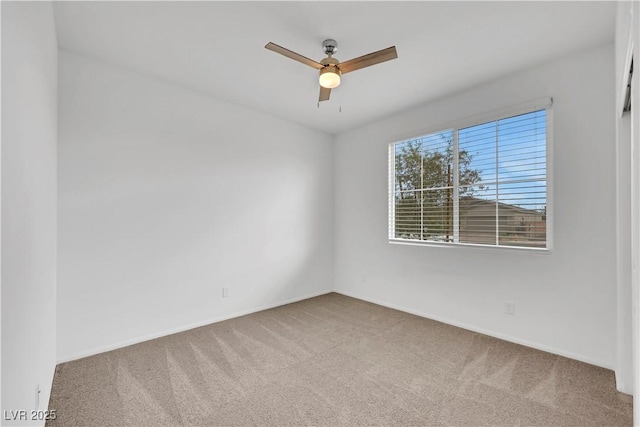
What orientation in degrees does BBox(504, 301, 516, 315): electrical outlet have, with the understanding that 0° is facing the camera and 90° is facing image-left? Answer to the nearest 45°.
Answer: approximately 0°
